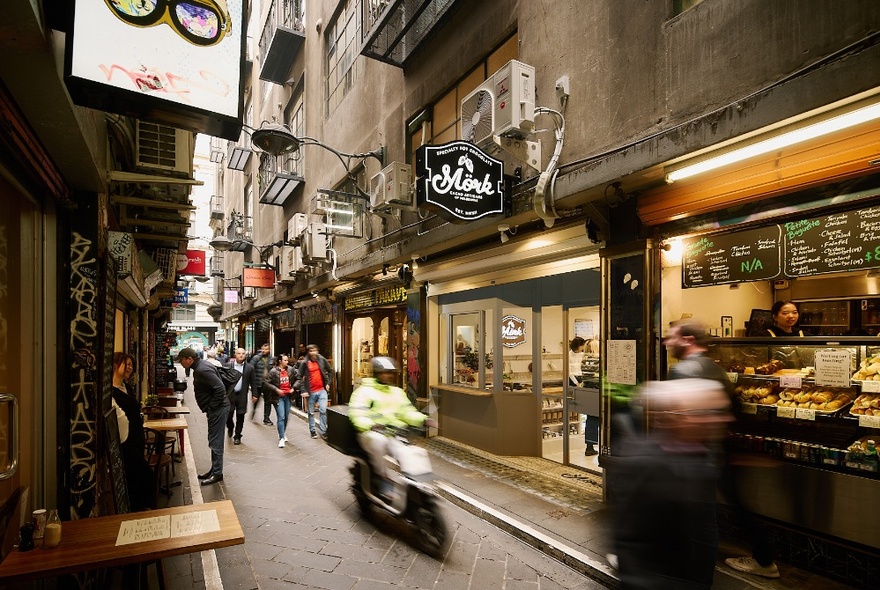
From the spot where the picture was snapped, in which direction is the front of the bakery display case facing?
facing the viewer and to the left of the viewer

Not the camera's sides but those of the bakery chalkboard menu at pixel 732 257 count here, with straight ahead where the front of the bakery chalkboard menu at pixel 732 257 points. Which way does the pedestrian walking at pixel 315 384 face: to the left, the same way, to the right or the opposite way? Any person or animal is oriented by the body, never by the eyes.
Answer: to the left

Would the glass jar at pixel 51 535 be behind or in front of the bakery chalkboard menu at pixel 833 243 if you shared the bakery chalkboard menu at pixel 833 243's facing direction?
in front

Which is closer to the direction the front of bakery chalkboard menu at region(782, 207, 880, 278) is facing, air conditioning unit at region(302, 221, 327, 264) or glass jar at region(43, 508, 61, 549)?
the glass jar

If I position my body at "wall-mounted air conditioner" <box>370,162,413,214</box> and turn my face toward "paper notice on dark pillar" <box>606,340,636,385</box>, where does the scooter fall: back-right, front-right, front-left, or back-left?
front-right

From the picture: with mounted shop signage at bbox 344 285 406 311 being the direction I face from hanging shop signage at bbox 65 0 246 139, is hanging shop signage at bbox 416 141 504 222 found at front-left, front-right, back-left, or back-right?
front-right

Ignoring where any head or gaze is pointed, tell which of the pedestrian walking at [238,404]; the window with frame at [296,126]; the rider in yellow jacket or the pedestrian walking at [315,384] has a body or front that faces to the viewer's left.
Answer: the window with frame

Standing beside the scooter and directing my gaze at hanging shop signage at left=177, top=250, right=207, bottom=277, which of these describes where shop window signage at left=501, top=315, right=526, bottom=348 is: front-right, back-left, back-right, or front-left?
front-right

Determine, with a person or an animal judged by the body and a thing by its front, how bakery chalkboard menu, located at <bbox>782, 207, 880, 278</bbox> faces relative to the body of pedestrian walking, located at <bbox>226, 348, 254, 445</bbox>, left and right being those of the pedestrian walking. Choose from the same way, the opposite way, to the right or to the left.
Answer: to the right

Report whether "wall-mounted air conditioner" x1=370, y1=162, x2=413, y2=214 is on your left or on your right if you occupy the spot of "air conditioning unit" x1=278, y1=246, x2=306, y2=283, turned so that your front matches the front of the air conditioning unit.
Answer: on your left

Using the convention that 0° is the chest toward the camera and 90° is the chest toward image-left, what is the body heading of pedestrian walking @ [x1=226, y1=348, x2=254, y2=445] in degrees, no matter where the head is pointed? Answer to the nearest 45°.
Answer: approximately 0°
